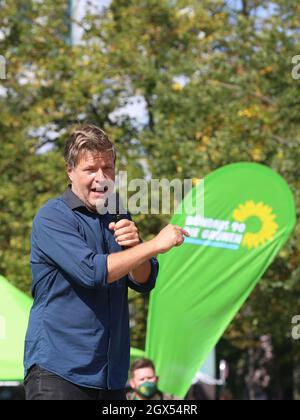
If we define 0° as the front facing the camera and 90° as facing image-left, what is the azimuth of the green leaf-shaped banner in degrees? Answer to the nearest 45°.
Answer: approximately 0°

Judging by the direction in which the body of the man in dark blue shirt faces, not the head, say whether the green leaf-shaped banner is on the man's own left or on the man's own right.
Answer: on the man's own left

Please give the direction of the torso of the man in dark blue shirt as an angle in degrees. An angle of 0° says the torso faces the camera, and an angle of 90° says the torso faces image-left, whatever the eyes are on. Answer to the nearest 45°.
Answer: approximately 315°

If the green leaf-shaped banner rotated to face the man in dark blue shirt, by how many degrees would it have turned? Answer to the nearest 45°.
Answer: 0° — it already faces them

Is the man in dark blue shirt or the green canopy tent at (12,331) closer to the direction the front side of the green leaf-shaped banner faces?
the man in dark blue shirt
